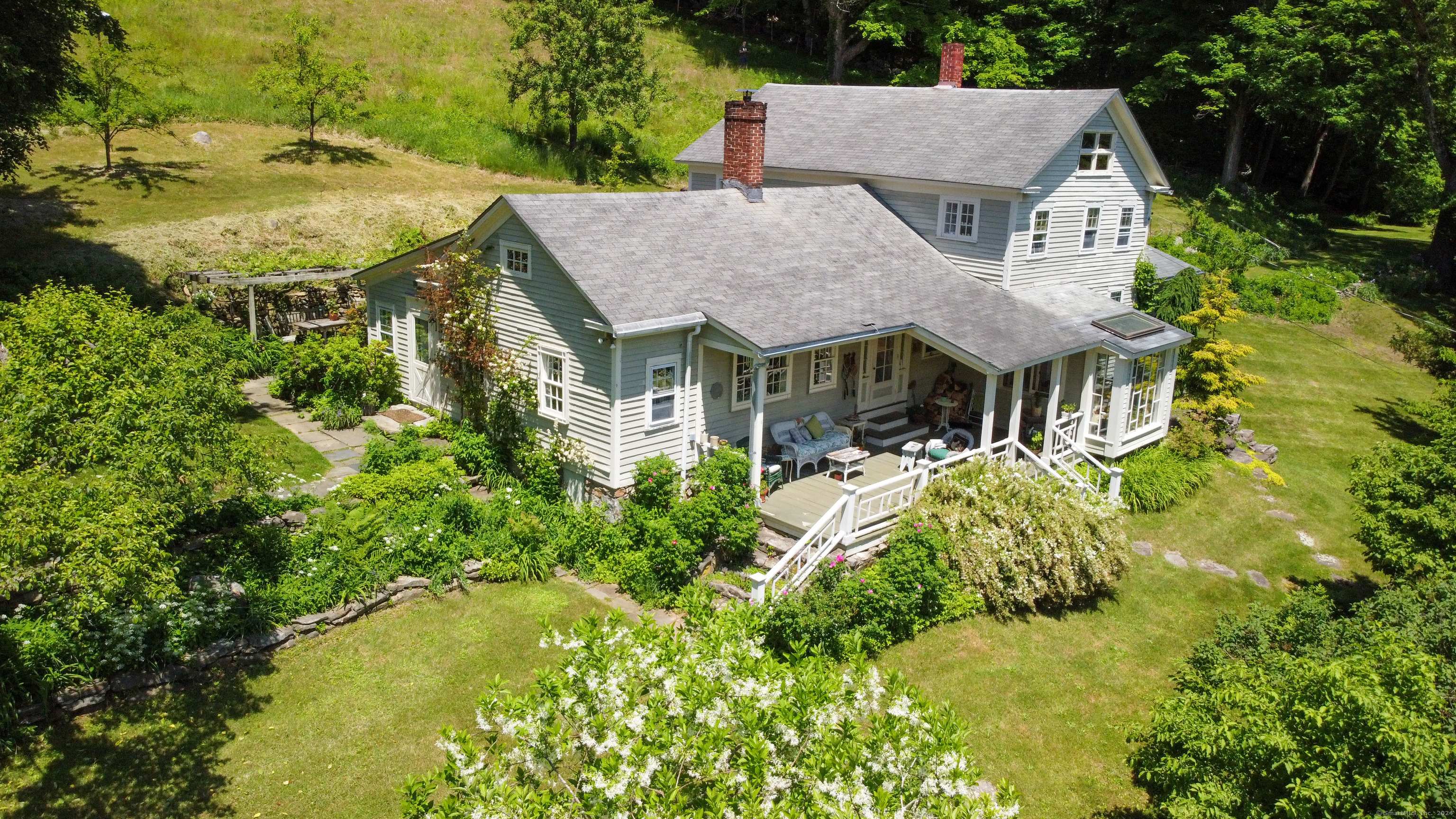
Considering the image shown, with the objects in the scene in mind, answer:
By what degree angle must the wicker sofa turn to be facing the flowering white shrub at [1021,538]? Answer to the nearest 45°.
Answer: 0° — it already faces it

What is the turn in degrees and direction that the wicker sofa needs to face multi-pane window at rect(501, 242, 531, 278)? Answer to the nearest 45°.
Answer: approximately 135° to its right

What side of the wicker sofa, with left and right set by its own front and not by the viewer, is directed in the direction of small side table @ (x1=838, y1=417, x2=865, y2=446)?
left

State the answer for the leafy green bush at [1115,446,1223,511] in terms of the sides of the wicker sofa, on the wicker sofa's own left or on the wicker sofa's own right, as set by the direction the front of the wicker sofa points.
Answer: on the wicker sofa's own left

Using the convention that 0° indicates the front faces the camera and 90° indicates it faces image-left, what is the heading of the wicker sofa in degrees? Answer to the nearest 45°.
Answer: approximately 315°

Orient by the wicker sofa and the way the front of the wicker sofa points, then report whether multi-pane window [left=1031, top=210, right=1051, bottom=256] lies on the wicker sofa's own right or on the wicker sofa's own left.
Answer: on the wicker sofa's own left

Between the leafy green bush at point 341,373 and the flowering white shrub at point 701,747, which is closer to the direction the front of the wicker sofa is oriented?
the flowering white shrub

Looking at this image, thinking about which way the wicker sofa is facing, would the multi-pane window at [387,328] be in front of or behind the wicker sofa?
behind

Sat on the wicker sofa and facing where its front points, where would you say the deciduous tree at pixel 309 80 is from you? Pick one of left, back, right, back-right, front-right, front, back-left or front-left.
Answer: back

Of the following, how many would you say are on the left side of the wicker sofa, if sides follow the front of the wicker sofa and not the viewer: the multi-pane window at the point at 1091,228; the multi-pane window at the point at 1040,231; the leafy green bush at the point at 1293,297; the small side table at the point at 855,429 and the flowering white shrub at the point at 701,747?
4

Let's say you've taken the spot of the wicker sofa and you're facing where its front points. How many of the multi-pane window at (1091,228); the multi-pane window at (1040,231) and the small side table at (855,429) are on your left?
3
